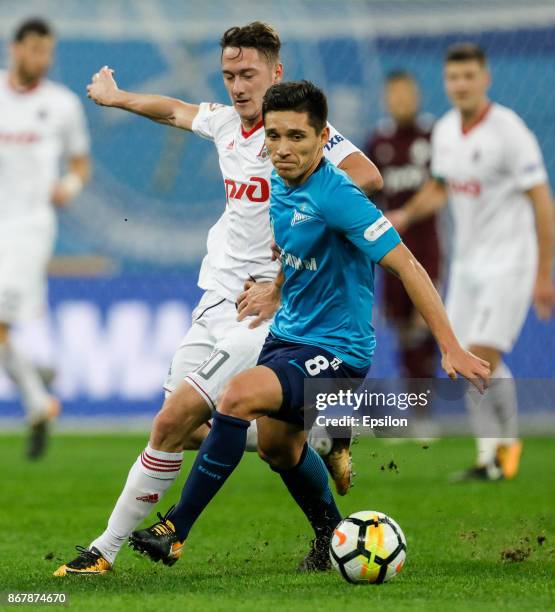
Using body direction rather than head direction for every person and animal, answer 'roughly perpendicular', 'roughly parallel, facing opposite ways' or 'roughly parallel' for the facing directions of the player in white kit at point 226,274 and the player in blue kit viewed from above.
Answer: roughly parallel

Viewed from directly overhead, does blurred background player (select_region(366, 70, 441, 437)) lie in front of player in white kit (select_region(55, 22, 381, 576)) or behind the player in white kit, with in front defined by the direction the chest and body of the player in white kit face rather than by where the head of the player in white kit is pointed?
behind

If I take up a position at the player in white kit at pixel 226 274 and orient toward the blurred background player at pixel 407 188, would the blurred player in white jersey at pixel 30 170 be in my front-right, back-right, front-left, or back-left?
front-left

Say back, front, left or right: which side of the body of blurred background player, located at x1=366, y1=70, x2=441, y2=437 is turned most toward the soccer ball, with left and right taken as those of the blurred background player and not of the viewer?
front

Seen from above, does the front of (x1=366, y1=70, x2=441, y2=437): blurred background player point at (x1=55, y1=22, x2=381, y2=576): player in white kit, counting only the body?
yes

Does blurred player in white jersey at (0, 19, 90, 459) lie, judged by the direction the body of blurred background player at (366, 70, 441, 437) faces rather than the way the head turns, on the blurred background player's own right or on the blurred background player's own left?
on the blurred background player's own right

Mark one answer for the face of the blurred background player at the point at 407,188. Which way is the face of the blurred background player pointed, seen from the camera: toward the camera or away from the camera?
toward the camera

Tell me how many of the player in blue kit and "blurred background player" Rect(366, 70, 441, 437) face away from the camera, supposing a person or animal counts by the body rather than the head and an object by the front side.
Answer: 0

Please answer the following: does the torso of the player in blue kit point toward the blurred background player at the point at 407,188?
no

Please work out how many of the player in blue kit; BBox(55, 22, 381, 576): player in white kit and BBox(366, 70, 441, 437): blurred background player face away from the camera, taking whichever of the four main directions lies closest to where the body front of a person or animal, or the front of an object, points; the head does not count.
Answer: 0

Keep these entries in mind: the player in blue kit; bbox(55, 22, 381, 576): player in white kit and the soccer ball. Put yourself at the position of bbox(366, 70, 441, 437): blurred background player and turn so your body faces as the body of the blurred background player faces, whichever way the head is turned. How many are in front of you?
3

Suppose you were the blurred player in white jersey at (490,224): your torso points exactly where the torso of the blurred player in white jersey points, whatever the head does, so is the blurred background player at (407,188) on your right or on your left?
on your right

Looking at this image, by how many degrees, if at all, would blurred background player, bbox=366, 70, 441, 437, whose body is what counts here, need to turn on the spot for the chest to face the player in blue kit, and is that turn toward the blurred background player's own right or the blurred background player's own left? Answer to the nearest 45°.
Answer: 0° — they already face them

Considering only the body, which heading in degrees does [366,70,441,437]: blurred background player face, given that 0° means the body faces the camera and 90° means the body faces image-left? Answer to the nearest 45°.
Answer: approximately 0°

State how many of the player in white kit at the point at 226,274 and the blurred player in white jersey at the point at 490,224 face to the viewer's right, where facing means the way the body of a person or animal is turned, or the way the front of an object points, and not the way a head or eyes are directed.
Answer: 0
